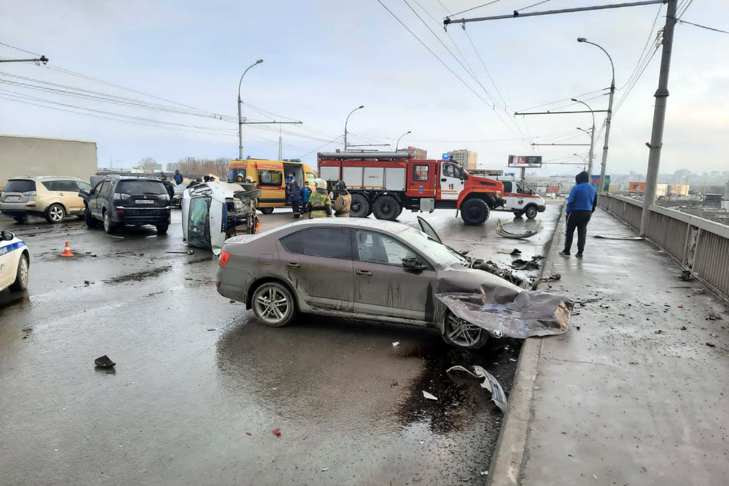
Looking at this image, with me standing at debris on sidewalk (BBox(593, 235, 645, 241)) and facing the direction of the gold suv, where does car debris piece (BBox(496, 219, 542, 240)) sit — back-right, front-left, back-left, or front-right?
front-right

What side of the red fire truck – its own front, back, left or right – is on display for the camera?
right

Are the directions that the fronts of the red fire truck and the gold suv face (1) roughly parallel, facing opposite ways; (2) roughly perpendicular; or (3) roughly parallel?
roughly perpendicular

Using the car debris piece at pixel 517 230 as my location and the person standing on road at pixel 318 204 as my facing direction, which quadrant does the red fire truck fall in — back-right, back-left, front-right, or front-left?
front-right

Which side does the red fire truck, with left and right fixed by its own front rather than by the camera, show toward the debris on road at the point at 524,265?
right

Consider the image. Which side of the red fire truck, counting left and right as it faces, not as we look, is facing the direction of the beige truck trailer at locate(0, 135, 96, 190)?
back

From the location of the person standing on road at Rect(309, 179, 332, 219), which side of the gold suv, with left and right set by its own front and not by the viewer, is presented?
right

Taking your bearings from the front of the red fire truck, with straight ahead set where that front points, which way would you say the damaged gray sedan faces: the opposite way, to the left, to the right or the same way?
the same way

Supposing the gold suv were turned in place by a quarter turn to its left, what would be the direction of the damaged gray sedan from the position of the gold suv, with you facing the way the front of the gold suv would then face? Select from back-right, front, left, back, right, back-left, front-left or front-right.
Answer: back-left

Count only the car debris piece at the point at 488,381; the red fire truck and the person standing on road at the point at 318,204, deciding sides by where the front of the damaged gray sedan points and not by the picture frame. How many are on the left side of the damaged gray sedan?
2

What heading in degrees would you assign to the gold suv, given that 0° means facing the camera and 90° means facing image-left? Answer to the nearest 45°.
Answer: approximately 225°

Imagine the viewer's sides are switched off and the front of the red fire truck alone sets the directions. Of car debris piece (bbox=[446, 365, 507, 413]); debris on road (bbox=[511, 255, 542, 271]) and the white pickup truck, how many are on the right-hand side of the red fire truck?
2

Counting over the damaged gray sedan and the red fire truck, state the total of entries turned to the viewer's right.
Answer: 2

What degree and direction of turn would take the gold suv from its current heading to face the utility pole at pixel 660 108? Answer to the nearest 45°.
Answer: approximately 90° to its right

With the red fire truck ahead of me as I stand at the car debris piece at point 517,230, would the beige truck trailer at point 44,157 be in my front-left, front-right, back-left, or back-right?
front-left

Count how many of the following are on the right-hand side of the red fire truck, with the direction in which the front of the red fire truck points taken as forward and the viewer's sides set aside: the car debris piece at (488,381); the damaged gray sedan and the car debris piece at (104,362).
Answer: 3

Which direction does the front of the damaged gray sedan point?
to the viewer's right
